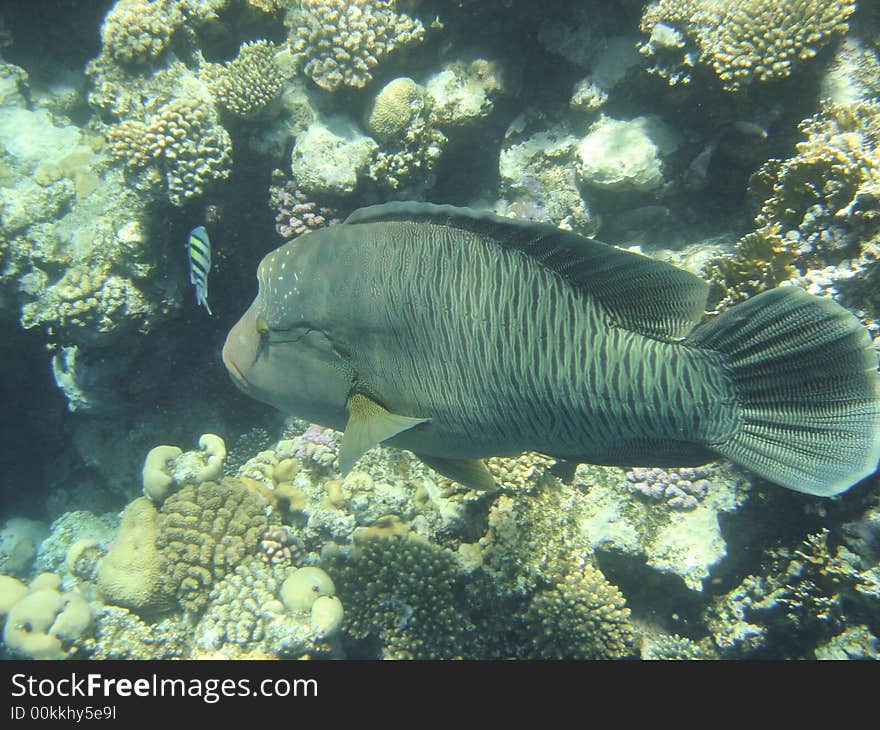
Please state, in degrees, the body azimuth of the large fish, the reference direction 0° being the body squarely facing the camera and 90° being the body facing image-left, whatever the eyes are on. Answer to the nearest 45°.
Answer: approximately 90°

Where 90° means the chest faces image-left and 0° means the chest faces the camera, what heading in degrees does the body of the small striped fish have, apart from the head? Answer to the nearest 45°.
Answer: approximately 180°

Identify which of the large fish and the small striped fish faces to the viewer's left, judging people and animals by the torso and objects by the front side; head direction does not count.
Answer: the large fish

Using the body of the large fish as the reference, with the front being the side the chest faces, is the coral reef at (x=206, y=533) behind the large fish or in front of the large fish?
in front

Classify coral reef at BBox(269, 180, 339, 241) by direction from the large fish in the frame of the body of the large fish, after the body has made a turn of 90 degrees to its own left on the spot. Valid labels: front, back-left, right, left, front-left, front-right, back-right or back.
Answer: back-right
